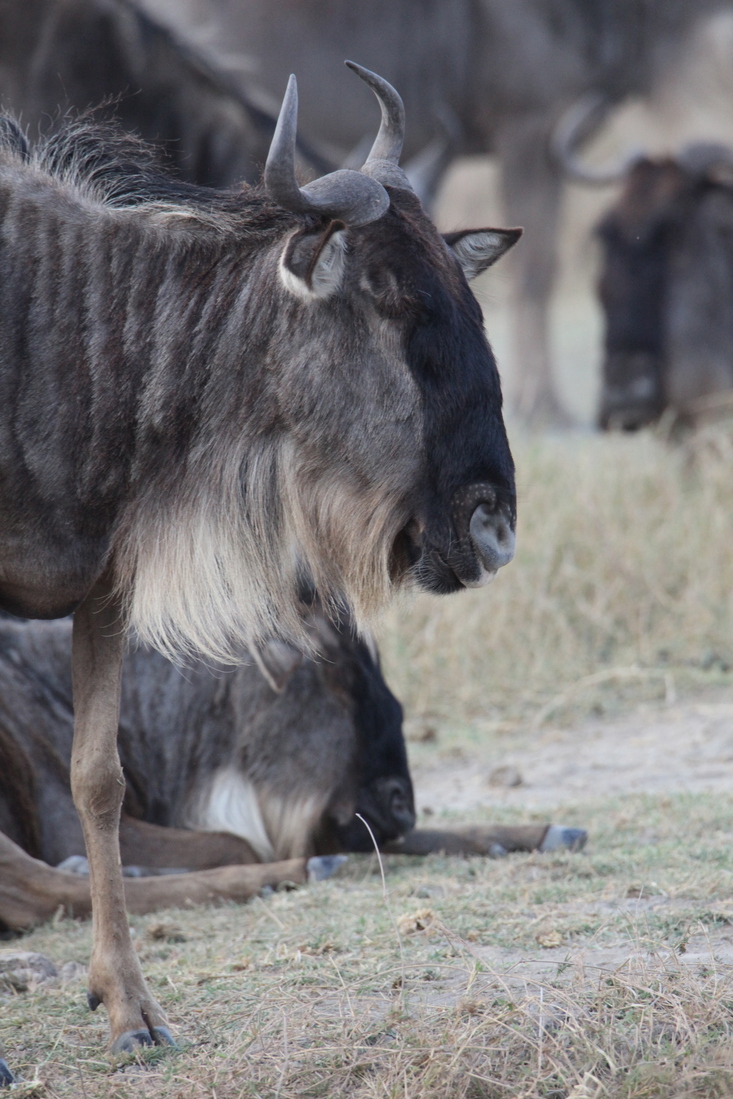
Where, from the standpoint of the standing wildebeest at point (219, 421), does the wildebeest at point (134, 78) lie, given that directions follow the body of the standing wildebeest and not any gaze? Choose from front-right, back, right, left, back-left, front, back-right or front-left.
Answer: left

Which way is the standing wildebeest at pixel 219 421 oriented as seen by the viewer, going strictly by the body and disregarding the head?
to the viewer's right

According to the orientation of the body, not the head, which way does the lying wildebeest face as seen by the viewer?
to the viewer's right

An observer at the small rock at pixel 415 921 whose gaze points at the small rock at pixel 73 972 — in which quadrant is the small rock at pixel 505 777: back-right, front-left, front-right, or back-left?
back-right

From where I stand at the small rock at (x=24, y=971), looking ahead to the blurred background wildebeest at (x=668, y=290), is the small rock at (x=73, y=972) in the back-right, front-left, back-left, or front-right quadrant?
front-right

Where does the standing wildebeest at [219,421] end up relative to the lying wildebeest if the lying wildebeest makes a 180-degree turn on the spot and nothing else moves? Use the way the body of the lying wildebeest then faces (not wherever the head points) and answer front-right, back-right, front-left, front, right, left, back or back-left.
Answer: left

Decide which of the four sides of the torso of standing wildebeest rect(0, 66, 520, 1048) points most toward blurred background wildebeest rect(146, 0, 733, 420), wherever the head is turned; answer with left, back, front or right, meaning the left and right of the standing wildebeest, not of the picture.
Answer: left

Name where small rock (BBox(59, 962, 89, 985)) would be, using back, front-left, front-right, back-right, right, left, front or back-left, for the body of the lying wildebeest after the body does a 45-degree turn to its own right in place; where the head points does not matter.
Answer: front-right

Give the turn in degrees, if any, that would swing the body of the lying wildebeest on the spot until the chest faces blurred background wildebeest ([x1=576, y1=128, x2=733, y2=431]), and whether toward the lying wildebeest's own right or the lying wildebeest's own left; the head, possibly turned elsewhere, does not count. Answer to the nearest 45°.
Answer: approximately 90° to the lying wildebeest's own left

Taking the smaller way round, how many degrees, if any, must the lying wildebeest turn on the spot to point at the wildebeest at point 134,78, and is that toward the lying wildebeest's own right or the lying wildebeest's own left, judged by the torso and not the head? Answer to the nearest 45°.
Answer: approximately 90° to the lying wildebeest's own left

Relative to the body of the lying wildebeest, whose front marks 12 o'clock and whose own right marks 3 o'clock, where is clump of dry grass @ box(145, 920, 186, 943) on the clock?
The clump of dry grass is roughly at 3 o'clock from the lying wildebeest.

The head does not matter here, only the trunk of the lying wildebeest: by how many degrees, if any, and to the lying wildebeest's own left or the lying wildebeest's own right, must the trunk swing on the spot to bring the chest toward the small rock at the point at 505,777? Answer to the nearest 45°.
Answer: approximately 45° to the lying wildebeest's own left
